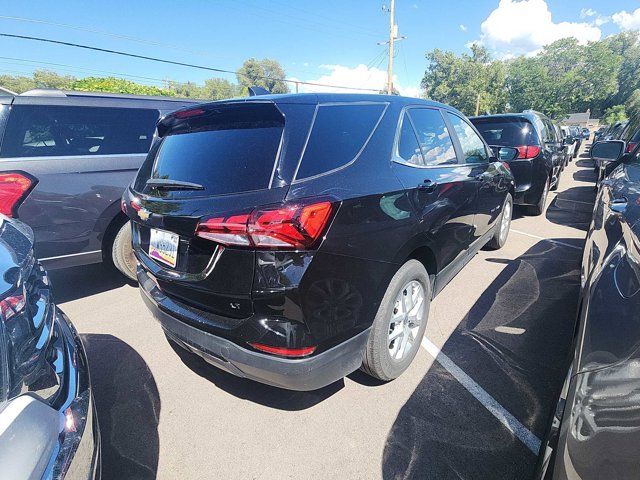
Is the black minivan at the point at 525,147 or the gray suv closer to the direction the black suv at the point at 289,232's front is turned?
the black minivan

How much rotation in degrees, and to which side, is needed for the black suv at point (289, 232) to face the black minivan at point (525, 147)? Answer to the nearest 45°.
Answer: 0° — it already faces it

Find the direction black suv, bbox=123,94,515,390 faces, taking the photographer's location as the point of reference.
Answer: facing away from the viewer and to the right of the viewer

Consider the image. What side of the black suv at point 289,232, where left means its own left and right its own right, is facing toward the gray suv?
left

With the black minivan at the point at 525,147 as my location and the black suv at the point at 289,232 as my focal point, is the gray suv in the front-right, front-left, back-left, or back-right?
front-right
